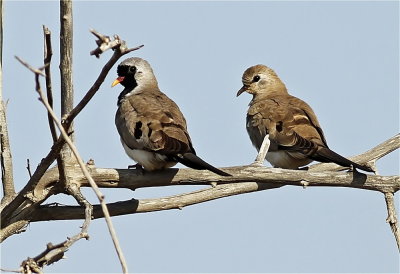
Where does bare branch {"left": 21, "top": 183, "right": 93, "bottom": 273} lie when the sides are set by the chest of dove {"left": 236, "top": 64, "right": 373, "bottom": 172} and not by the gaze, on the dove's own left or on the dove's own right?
on the dove's own left

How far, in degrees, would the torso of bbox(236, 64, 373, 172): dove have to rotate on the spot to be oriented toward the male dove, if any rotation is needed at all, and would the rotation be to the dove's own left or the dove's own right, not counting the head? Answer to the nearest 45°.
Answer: approximately 45° to the dove's own left

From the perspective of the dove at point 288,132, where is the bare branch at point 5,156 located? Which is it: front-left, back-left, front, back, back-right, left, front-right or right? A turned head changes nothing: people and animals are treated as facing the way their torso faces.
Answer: front-left

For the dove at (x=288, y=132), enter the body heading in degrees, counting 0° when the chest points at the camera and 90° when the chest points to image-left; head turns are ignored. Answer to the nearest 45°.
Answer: approximately 90°

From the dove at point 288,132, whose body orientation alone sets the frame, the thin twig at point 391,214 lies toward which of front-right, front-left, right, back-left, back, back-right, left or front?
back-left
